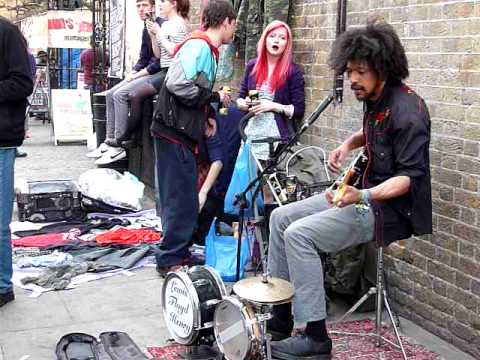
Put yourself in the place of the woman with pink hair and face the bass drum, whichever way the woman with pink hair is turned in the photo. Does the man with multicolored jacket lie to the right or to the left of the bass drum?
right

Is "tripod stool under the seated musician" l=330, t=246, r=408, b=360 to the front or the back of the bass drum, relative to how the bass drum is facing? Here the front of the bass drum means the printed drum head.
to the back

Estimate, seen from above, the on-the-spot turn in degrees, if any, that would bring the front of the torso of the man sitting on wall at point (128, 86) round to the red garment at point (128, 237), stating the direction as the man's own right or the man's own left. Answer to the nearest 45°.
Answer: approximately 90° to the man's own left

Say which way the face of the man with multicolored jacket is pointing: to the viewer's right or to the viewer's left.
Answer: to the viewer's right

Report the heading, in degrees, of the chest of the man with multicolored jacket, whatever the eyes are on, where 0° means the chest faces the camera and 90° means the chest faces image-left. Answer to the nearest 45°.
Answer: approximately 270°

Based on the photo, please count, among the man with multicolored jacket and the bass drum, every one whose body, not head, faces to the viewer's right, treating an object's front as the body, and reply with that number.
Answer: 1

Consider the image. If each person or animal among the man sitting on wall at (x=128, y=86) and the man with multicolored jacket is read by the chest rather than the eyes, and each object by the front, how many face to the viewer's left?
1

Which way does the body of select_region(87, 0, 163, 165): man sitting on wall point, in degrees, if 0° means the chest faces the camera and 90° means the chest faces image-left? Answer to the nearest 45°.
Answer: approximately 90°

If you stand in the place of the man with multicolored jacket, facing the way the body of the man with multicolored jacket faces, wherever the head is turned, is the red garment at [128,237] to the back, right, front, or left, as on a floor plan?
left

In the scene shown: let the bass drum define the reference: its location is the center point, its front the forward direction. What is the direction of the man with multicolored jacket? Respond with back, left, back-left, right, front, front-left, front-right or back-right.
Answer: back-right
